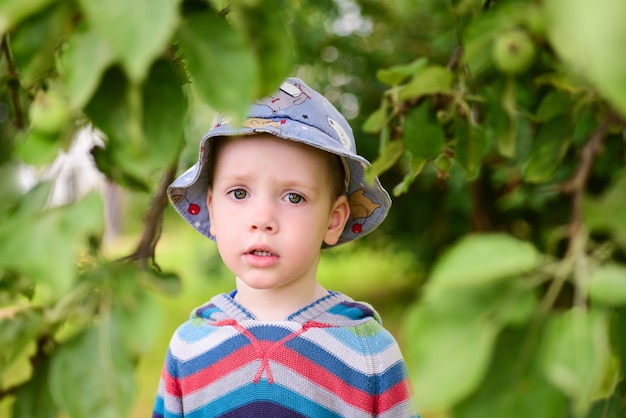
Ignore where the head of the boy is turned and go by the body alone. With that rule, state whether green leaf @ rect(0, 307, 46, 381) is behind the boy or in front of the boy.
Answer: in front

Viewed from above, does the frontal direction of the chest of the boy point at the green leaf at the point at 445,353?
yes

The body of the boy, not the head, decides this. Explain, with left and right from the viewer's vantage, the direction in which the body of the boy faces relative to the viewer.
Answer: facing the viewer

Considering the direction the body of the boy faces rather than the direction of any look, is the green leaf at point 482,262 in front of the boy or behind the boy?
in front
